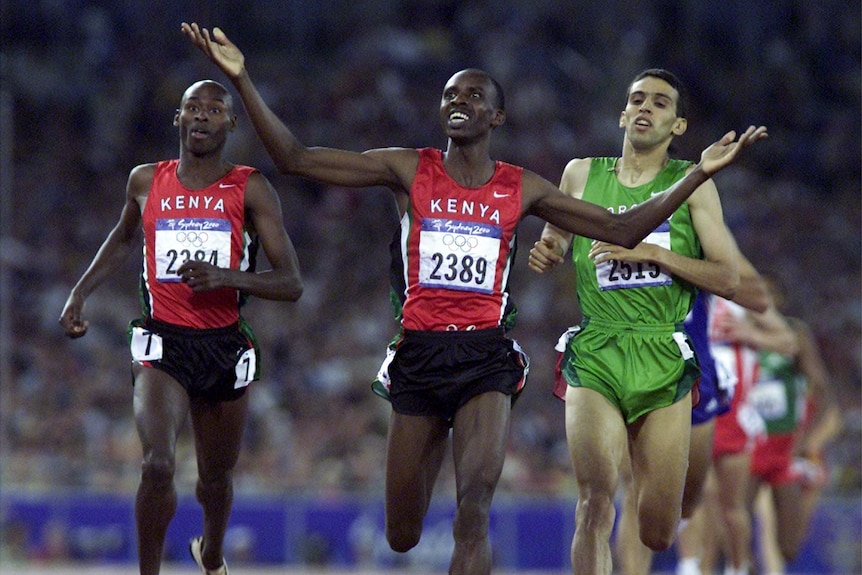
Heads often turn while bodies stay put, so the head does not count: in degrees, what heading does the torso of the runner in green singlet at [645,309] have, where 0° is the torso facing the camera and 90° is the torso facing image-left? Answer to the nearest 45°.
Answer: approximately 0°
